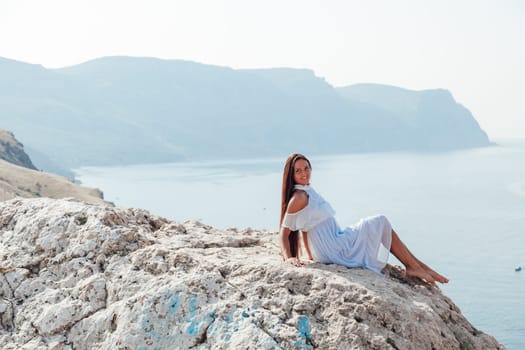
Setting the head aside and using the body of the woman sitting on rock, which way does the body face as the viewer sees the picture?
to the viewer's right
